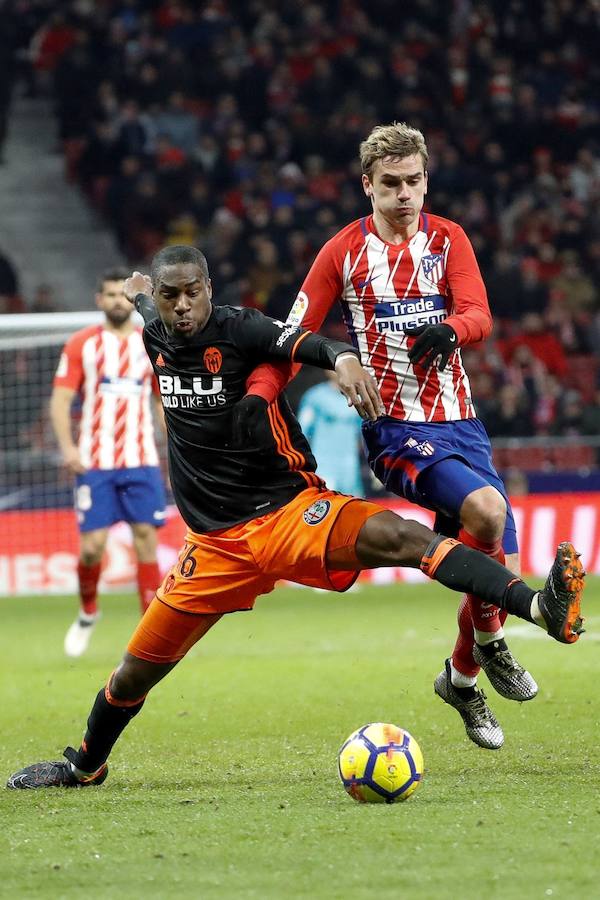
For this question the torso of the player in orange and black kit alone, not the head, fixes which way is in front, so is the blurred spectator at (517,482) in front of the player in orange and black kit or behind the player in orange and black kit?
behind

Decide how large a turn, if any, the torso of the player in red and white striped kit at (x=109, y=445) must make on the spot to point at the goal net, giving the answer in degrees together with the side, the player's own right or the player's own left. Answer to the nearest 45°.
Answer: approximately 180°

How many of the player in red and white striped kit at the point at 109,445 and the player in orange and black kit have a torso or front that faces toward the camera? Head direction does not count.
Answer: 2

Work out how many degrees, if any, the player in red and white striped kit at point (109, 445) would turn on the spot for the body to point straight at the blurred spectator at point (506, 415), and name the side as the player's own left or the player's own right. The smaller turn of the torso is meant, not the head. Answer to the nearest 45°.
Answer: approximately 135° to the player's own left

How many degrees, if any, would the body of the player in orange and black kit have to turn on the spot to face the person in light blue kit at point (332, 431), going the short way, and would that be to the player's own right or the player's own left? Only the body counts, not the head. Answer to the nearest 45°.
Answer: approximately 180°

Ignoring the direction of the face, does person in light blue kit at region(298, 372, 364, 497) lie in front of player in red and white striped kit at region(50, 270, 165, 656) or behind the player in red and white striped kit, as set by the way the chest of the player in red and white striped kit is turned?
behind

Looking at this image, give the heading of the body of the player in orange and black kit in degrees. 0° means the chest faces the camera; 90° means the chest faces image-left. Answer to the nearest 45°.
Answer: approximately 0°
